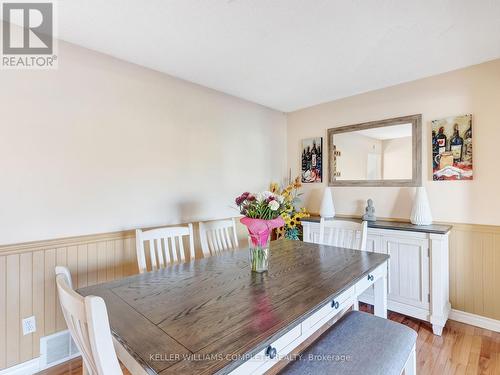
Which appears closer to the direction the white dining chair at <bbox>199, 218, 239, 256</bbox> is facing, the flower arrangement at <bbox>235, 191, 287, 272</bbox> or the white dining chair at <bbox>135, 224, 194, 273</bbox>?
the flower arrangement

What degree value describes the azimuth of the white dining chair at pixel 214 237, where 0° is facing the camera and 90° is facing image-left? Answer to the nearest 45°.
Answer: approximately 315°

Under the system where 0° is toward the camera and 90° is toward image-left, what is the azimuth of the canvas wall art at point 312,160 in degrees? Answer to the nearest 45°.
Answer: approximately 45°

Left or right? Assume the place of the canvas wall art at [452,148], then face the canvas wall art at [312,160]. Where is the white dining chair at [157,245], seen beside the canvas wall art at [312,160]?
left

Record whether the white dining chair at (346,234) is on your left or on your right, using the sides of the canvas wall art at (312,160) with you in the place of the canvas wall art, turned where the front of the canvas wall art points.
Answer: on your left
